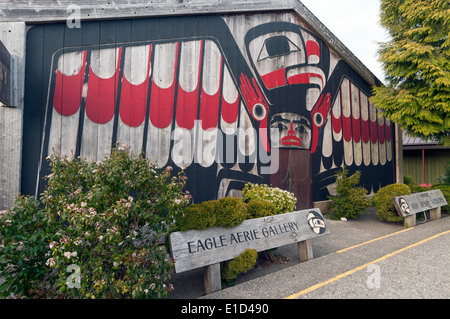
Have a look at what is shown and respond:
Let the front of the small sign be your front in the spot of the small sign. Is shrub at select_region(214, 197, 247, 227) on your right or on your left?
on your right

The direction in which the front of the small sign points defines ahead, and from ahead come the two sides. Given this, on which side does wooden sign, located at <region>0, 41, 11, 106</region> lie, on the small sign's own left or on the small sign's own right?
on the small sign's own right

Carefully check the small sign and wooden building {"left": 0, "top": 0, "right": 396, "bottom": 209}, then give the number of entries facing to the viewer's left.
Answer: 0

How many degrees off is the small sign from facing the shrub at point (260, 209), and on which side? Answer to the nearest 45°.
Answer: approximately 90° to its right

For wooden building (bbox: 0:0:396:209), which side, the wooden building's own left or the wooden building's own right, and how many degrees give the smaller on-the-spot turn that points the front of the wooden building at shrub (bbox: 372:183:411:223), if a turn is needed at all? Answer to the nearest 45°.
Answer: approximately 45° to the wooden building's own left

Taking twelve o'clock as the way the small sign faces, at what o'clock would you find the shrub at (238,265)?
The shrub is roughly at 2 o'clock from the small sign.

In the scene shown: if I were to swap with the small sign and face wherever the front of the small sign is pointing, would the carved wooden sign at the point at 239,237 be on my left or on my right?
on my right

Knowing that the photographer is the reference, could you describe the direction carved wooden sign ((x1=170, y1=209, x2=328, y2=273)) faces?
facing the viewer and to the right of the viewer

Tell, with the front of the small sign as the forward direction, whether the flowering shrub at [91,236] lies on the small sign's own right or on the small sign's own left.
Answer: on the small sign's own right
